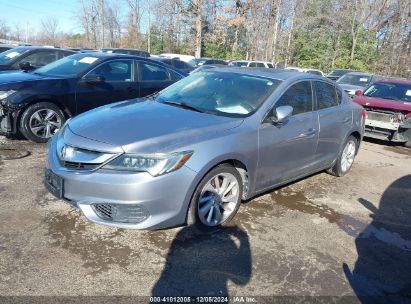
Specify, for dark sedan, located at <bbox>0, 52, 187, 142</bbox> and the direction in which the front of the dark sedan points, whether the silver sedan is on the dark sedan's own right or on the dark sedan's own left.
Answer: on the dark sedan's own left

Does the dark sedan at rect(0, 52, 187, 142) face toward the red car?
no

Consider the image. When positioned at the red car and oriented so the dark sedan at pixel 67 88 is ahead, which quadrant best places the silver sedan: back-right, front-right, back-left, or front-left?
front-left

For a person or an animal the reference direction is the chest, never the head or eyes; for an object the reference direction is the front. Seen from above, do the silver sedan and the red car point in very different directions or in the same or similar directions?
same or similar directions

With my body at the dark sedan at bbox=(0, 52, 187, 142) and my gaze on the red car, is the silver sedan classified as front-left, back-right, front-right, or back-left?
front-right

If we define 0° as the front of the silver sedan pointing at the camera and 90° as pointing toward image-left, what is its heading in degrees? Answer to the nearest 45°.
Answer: approximately 45°

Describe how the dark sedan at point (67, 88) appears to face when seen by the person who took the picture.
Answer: facing the viewer and to the left of the viewer

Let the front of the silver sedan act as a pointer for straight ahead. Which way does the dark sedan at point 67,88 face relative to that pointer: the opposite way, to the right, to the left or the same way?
the same way

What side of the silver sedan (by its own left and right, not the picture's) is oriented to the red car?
back

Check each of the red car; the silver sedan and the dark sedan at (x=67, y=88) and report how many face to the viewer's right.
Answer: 0

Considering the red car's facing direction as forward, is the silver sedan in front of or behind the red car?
in front

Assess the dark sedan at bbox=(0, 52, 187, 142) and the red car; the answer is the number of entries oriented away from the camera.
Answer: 0

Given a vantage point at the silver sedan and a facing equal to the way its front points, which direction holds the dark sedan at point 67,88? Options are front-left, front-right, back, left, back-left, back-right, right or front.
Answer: right

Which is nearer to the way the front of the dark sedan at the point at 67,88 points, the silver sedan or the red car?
the silver sedan

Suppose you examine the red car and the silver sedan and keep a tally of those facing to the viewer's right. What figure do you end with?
0
